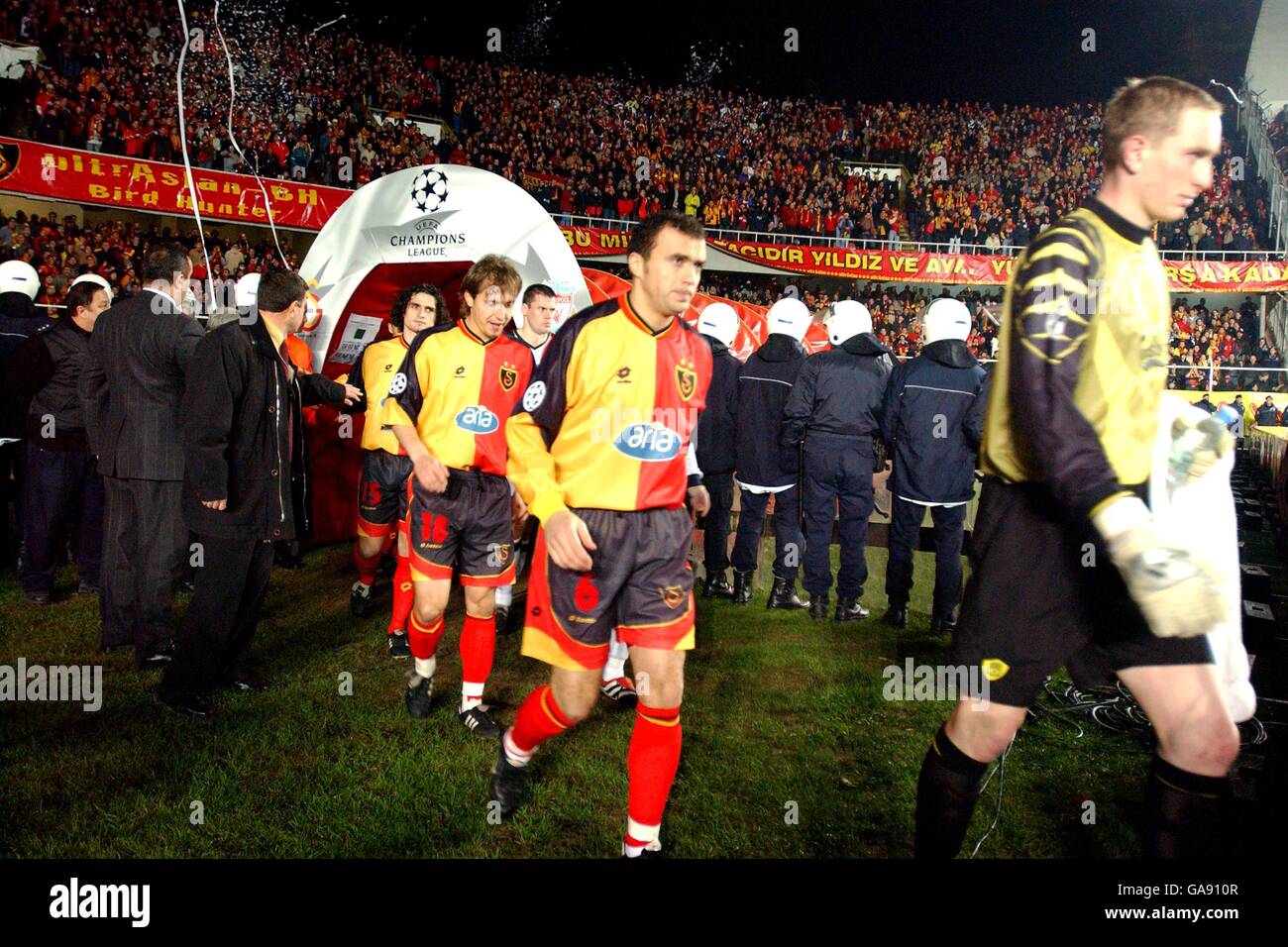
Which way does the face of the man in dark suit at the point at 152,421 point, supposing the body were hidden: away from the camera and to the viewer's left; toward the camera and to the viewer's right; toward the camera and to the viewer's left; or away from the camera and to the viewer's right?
away from the camera and to the viewer's right

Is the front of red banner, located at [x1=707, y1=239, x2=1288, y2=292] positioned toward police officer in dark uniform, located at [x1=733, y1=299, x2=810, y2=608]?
yes

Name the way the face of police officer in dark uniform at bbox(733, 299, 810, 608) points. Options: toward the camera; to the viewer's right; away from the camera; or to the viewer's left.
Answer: away from the camera

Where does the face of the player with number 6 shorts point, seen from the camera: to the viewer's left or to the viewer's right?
to the viewer's right

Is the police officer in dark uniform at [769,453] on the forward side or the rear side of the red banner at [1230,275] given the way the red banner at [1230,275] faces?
on the forward side

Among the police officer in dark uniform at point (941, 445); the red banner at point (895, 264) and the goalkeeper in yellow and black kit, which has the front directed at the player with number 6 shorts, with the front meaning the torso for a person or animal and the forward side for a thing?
the red banner

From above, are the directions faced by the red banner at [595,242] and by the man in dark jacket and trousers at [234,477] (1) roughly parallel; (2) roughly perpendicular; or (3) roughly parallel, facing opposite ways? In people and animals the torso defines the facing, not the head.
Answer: roughly perpendicular

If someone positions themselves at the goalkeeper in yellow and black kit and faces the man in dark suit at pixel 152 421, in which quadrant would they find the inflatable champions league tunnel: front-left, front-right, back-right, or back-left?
front-right

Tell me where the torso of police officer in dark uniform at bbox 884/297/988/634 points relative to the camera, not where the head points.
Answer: away from the camera

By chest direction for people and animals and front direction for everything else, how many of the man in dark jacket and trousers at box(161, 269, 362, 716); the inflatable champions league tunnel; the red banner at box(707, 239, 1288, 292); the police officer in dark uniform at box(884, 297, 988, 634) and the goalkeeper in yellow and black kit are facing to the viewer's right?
2

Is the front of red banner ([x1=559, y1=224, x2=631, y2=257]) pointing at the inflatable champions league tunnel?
yes

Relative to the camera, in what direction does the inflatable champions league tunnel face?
facing the viewer

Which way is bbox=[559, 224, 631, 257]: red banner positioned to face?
toward the camera

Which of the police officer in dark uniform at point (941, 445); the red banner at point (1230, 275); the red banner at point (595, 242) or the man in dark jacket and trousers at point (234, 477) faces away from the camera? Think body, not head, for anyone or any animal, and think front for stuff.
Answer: the police officer in dark uniform

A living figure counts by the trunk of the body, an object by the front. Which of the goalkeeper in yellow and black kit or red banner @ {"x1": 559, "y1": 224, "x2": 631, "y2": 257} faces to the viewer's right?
the goalkeeper in yellow and black kit
